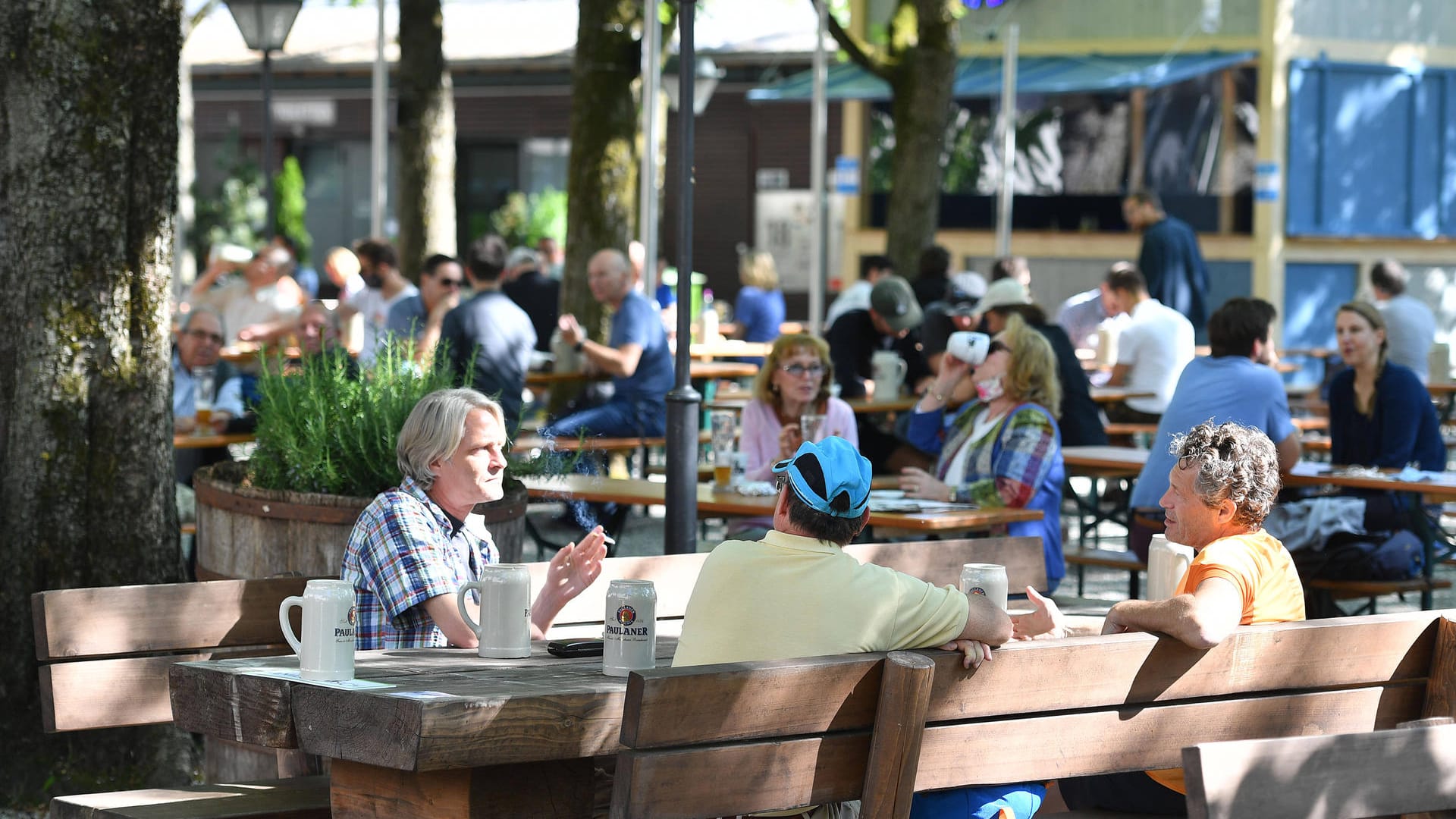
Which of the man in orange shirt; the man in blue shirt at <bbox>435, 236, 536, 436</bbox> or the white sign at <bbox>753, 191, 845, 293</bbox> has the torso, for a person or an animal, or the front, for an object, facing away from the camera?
the man in blue shirt

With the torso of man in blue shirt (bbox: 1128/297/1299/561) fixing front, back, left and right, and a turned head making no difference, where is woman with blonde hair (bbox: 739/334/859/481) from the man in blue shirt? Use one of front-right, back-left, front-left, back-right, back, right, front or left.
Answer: back-left

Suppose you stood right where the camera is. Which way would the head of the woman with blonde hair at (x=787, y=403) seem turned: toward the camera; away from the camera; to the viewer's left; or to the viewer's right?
toward the camera

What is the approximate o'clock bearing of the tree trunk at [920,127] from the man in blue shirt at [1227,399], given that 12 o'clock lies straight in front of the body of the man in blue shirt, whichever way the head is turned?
The tree trunk is roughly at 10 o'clock from the man in blue shirt.

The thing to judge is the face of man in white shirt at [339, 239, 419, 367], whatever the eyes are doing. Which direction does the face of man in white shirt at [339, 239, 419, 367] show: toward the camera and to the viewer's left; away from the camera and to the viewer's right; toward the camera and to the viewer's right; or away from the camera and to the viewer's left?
toward the camera and to the viewer's left

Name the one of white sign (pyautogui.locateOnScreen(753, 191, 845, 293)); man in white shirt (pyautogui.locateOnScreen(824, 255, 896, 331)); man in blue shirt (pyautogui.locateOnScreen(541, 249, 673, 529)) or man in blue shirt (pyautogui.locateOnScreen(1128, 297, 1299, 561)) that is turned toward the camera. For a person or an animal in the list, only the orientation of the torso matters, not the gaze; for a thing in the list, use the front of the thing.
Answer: the white sign

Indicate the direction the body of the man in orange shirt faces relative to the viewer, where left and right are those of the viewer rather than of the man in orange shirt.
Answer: facing to the left of the viewer

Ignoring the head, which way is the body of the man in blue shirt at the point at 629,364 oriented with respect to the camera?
to the viewer's left

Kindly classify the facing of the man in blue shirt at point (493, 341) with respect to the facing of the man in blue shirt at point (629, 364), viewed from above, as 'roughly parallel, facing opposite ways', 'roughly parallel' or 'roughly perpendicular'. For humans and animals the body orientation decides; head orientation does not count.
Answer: roughly perpendicular

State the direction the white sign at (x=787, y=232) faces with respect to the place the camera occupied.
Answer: facing the viewer

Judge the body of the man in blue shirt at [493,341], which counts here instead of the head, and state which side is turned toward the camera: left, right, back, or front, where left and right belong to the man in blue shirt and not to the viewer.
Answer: back

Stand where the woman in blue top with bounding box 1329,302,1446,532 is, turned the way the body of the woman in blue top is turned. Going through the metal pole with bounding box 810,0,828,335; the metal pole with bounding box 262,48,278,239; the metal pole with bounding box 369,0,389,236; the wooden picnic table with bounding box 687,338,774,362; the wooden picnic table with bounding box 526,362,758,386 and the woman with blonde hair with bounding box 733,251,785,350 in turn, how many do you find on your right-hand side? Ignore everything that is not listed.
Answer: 6

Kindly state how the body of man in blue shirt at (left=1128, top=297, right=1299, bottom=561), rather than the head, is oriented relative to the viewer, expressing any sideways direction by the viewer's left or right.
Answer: facing away from the viewer and to the right of the viewer

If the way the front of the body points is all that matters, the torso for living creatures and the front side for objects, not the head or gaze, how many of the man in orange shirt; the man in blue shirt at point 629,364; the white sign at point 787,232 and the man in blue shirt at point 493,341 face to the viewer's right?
0

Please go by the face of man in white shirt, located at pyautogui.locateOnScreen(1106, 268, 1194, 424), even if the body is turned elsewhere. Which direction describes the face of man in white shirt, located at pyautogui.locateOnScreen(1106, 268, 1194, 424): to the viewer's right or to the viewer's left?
to the viewer's left
